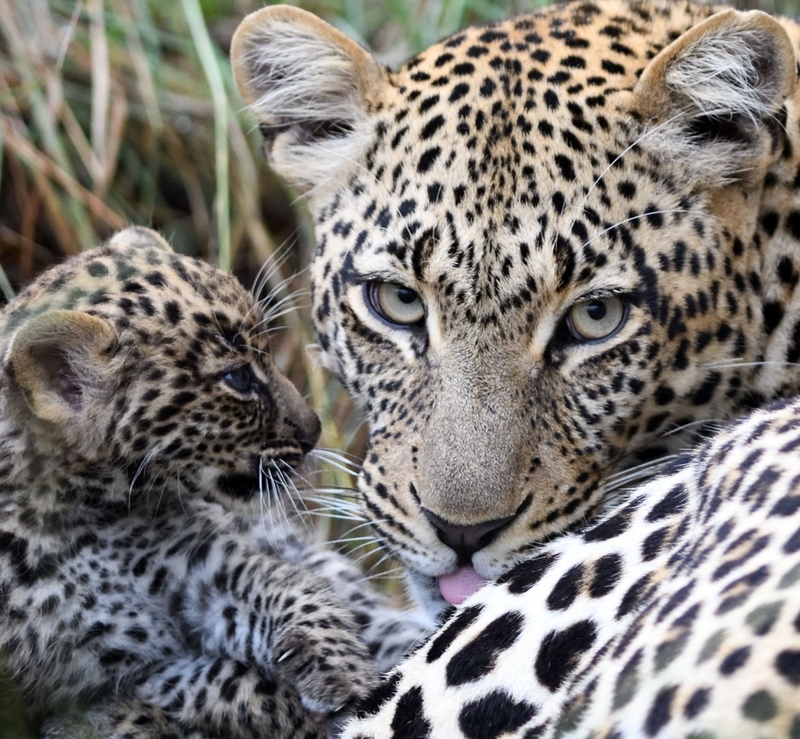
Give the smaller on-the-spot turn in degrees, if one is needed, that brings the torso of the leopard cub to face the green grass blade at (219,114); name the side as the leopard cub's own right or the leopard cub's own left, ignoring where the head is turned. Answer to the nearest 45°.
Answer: approximately 90° to the leopard cub's own left

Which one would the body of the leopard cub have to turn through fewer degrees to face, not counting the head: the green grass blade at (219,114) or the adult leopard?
the adult leopard

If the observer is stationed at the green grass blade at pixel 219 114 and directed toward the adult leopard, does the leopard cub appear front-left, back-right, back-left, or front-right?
front-right

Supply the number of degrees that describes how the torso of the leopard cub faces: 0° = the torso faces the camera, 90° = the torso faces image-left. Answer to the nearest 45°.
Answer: approximately 270°

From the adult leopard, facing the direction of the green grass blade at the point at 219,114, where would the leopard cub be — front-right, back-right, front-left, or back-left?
front-left

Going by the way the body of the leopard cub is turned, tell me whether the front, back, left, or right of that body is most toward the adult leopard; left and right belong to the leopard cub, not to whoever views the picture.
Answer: front

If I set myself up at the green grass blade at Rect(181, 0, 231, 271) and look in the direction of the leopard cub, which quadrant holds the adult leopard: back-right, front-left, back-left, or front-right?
front-left
